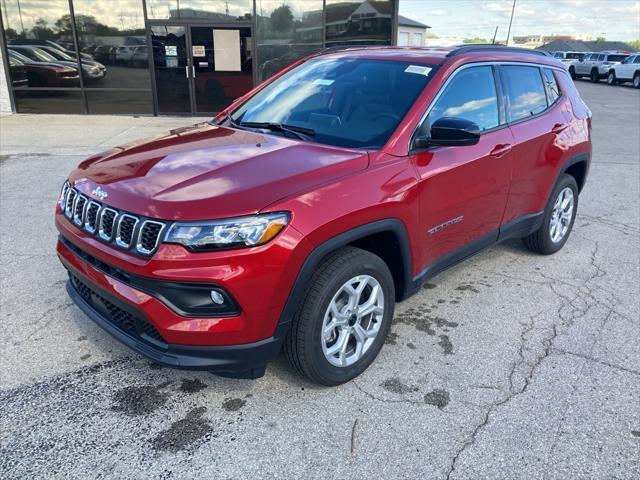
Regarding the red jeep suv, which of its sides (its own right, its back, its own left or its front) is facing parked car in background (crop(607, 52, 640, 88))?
back

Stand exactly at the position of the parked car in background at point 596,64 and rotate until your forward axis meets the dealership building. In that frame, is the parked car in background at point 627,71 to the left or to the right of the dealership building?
left

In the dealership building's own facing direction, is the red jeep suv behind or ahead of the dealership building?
ahead

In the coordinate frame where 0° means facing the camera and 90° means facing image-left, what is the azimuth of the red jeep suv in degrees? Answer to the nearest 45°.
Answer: approximately 45°

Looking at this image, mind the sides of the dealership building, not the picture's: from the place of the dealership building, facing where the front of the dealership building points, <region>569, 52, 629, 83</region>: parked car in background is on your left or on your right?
on your left

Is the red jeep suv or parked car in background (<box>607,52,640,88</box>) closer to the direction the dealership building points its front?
the red jeep suv

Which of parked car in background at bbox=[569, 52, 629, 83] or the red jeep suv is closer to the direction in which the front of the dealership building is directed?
the red jeep suv

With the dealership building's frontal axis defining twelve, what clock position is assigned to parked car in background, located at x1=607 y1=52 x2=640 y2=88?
The parked car in background is roughly at 8 o'clock from the dealership building.

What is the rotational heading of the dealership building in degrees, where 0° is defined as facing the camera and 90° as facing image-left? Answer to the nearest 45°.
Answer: approximately 0°

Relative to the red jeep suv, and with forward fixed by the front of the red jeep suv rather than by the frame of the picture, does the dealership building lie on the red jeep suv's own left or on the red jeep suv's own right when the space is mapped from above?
on the red jeep suv's own right

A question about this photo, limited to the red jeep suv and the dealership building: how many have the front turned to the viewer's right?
0

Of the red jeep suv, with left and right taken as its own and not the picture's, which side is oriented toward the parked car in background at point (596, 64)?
back
